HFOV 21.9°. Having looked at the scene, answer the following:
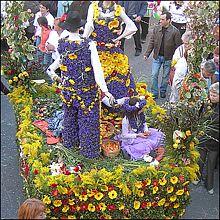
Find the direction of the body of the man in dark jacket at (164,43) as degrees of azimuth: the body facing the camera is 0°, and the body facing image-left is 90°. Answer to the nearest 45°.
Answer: approximately 45°

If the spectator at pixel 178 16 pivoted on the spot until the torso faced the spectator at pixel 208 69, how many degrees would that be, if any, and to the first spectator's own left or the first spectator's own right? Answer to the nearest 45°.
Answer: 0° — they already face them

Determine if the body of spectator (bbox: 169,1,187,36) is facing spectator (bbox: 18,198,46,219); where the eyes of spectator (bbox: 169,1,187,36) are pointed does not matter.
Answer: yes

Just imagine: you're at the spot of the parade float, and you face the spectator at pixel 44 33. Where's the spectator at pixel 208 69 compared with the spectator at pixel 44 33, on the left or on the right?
right

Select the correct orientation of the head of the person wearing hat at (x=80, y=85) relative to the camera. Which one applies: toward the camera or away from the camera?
away from the camera

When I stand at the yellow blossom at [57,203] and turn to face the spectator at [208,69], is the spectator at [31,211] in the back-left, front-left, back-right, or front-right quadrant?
back-right

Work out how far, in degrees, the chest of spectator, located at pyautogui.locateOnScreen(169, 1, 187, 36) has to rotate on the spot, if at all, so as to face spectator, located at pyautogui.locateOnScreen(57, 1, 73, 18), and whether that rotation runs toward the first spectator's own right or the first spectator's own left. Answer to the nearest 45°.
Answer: approximately 90° to the first spectator's own right

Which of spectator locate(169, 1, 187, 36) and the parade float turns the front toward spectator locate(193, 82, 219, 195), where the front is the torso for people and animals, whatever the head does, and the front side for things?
spectator locate(169, 1, 187, 36)

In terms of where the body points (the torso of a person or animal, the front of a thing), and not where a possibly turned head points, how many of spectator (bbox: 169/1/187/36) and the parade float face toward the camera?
2

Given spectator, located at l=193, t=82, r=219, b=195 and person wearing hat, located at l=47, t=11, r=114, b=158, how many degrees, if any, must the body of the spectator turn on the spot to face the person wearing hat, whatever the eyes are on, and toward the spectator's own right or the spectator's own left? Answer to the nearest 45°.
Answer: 0° — they already face them
